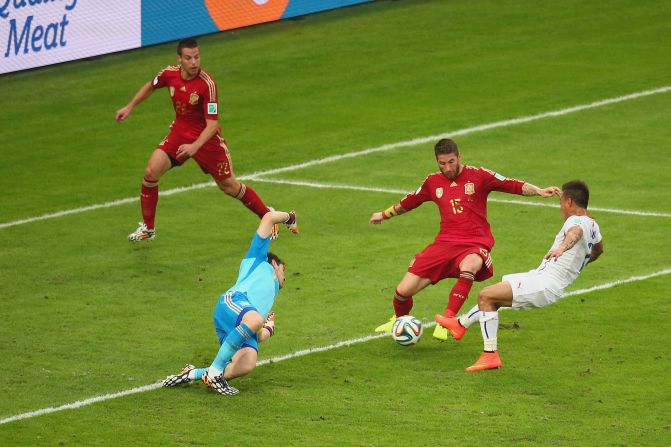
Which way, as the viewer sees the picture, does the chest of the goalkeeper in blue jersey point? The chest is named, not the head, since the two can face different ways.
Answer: to the viewer's right

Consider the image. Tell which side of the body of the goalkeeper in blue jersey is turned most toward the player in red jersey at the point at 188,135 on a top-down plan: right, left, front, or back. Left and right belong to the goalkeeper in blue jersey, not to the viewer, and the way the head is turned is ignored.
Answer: left

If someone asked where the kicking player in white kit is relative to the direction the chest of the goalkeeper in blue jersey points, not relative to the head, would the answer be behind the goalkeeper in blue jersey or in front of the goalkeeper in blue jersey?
in front

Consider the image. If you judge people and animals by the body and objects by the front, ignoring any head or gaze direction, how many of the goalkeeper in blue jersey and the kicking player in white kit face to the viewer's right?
1

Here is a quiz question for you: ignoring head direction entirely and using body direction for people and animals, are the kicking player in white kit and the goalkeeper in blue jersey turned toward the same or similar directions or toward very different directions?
very different directions

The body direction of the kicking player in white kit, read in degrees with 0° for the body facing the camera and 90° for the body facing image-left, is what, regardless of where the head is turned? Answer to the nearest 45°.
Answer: approximately 90°

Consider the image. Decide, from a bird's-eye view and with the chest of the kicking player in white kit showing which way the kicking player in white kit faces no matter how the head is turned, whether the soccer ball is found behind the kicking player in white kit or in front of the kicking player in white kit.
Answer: in front

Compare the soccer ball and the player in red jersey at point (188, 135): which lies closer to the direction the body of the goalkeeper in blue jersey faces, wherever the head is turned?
the soccer ball

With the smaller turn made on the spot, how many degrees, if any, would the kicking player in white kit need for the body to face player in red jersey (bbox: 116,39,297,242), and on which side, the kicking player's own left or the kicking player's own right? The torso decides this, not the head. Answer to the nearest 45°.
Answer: approximately 45° to the kicking player's own right
